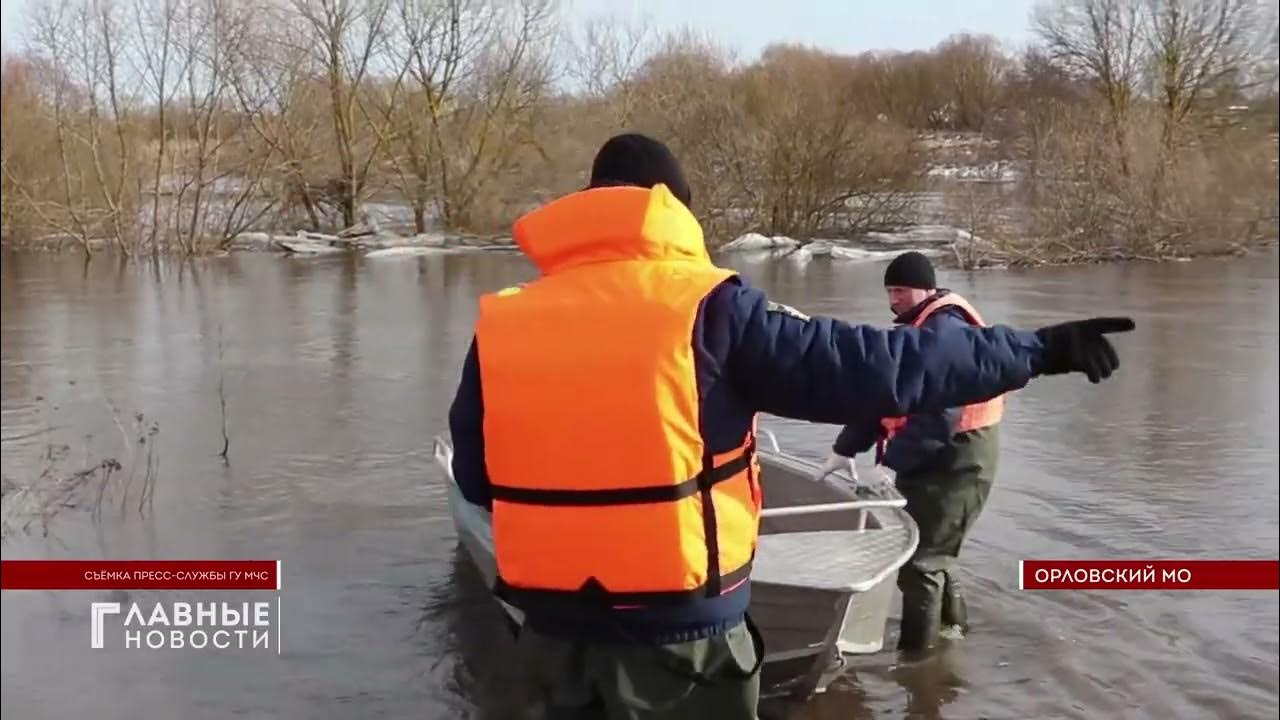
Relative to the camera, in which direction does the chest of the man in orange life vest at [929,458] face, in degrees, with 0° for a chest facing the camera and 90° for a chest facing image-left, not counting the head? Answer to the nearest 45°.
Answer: approximately 90°

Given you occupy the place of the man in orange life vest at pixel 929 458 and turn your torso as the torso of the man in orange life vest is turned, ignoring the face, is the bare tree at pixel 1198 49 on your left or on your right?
on your right

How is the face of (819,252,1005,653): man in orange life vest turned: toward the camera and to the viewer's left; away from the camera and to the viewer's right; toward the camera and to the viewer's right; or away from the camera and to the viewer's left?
toward the camera and to the viewer's left

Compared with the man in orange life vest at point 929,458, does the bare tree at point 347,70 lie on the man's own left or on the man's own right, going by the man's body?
on the man's own right

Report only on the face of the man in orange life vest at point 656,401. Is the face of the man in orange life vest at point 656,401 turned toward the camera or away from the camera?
away from the camera
